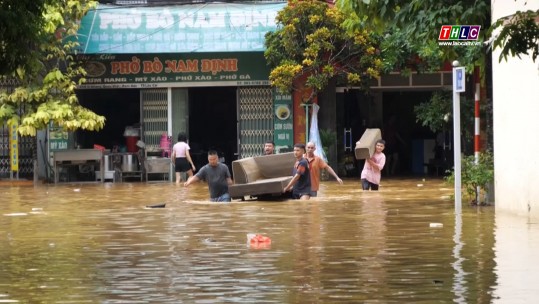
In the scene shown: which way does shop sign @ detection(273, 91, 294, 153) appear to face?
toward the camera

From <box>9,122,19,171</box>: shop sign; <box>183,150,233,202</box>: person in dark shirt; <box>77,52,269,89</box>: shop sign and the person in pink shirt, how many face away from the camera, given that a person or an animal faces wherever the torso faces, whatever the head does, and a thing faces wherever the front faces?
0

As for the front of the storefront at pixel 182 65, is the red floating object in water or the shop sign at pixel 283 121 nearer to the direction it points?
the red floating object in water

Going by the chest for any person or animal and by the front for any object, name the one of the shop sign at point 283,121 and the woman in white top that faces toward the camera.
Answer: the shop sign

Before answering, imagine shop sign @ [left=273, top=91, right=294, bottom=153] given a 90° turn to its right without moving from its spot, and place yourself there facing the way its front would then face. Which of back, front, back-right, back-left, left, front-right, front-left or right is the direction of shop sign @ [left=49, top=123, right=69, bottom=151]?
front

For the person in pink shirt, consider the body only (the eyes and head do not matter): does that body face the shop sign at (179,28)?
no

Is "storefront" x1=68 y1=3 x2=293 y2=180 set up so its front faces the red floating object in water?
yes

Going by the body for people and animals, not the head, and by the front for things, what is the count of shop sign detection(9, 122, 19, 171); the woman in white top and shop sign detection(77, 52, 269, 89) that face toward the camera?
2

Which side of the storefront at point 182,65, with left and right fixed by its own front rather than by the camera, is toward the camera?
front

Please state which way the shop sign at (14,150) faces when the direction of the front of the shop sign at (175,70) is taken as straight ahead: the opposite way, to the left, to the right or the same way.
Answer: the same way

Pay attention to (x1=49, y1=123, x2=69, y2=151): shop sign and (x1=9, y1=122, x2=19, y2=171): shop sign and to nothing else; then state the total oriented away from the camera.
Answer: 0

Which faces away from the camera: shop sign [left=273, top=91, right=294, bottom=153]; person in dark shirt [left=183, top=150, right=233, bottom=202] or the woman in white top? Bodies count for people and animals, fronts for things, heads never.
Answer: the woman in white top

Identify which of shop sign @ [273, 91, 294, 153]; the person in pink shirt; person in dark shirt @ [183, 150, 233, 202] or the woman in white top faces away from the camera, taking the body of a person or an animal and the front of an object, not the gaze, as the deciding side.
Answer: the woman in white top

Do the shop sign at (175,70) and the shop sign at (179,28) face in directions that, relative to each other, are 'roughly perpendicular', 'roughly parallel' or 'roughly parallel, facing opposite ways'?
roughly parallel
